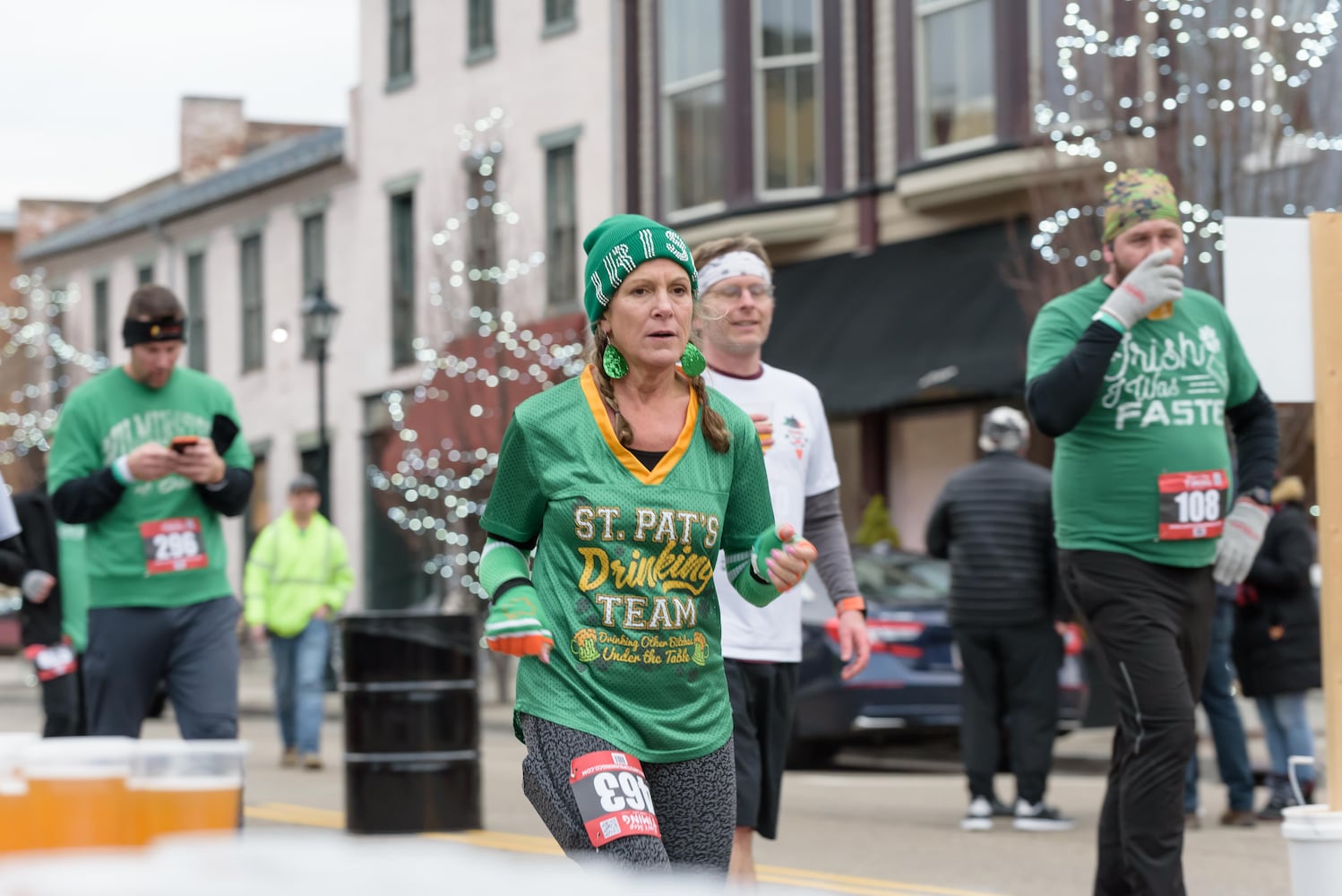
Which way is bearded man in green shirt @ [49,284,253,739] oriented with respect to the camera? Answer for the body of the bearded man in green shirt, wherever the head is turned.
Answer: toward the camera

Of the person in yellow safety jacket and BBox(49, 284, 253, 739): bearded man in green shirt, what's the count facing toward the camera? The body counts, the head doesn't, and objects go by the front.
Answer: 2

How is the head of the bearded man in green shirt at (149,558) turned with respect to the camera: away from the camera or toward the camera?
toward the camera

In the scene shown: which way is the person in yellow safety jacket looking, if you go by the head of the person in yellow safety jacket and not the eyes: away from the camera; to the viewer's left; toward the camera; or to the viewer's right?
toward the camera

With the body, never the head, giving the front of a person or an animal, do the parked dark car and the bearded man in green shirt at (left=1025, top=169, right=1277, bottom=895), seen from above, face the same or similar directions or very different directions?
very different directions

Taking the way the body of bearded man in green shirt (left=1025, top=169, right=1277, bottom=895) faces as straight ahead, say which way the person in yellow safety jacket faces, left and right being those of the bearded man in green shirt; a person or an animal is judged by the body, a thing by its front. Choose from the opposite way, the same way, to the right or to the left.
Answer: the same way

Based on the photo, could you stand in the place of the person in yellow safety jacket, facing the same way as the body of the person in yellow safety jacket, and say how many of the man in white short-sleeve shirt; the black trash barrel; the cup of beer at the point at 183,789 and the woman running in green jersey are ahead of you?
4

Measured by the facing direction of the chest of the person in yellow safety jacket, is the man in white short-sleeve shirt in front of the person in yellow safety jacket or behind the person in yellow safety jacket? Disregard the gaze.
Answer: in front

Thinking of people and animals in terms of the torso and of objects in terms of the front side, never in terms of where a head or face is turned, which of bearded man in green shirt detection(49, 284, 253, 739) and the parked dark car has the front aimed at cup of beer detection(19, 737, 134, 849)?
the bearded man in green shirt

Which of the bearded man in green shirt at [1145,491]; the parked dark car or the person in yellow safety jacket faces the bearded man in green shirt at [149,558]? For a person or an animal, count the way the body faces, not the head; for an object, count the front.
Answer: the person in yellow safety jacket

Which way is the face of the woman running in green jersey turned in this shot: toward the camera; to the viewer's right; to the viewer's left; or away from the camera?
toward the camera

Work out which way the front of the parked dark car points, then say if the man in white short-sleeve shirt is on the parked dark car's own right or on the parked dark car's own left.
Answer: on the parked dark car's own left

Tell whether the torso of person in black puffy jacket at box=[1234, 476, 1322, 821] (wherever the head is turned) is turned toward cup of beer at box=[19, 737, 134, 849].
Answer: no

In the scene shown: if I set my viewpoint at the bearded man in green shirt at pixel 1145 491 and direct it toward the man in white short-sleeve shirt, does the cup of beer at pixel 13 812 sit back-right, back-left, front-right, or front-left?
front-left

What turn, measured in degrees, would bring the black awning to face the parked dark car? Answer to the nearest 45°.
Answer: approximately 45° to its left

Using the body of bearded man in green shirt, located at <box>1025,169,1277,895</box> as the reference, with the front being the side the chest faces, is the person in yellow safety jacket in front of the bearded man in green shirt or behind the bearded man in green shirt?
behind

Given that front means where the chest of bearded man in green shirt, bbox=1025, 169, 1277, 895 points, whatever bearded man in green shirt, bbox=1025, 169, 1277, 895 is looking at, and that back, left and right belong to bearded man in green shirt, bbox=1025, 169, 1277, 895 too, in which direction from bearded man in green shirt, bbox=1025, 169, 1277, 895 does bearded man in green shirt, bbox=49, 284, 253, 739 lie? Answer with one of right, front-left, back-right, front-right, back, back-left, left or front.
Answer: back-right

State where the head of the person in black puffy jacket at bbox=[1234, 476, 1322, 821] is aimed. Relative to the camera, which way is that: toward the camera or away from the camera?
away from the camera
